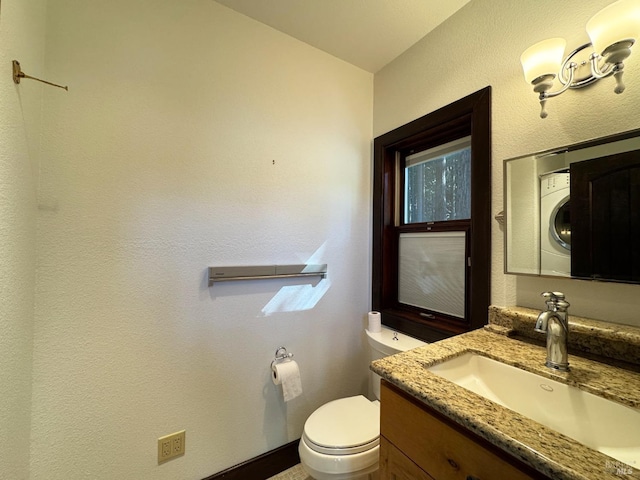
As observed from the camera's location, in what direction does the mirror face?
facing the viewer and to the left of the viewer

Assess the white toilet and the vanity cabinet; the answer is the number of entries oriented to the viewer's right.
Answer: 0

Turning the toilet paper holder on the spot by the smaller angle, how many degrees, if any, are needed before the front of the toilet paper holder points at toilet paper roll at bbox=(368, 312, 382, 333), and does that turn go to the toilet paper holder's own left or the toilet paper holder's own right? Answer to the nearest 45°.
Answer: approximately 45° to the toilet paper holder's own left

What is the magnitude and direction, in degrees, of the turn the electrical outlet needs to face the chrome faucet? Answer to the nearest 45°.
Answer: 0° — it already faces it

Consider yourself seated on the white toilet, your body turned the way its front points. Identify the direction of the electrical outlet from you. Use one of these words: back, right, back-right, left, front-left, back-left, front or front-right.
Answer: front-right

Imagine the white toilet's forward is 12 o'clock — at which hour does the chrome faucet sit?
The chrome faucet is roughly at 8 o'clock from the white toilet.

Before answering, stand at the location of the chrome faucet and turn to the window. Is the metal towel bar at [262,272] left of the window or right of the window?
left

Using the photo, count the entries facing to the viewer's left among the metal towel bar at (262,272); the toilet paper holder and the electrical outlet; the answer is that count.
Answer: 0

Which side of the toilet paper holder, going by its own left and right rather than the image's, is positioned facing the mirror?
front

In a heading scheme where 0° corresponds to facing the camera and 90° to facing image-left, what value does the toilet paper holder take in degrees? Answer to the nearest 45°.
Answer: approximately 315°

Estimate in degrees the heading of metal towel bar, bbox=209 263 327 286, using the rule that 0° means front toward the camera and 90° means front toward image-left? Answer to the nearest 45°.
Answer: approximately 315°

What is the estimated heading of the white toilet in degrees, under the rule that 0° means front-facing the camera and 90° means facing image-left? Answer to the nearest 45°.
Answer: approximately 45°

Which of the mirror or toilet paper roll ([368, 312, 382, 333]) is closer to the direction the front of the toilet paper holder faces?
the mirror
